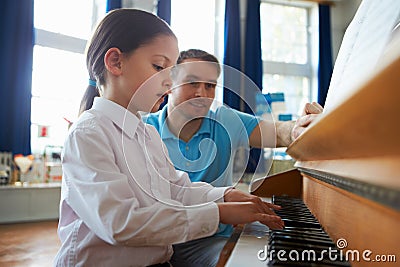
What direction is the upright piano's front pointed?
to the viewer's left

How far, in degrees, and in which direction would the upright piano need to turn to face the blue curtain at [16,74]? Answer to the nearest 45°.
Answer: approximately 45° to its right

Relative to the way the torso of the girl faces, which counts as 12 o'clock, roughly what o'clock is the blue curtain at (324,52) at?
The blue curtain is roughly at 10 o'clock from the girl.

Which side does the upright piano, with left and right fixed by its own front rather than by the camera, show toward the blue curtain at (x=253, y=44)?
right

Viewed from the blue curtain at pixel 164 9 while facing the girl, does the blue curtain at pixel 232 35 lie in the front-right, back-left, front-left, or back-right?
back-left

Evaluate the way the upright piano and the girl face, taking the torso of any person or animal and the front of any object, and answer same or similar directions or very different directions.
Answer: very different directions

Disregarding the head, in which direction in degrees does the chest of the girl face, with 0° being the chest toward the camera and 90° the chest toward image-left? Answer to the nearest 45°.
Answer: approximately 270°

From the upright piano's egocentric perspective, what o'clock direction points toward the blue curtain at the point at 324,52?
The blue curtain is roughly at 3 o'clock from the upright piano.

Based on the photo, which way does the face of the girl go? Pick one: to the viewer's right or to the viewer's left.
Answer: to the viewer's right

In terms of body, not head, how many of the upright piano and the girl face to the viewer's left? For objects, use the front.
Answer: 1

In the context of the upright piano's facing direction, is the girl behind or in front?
in front

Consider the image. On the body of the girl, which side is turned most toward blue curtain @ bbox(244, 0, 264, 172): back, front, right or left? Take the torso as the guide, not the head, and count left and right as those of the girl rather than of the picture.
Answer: left

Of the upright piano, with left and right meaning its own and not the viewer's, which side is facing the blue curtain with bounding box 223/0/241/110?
right
